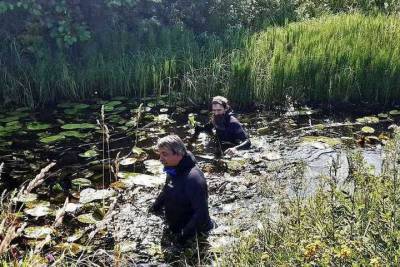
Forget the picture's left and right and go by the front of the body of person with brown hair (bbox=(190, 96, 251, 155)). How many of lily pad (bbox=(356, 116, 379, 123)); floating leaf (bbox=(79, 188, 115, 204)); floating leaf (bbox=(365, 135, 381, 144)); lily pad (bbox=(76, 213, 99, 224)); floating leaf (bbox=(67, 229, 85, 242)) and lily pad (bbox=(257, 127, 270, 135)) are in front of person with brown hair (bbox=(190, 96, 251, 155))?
3

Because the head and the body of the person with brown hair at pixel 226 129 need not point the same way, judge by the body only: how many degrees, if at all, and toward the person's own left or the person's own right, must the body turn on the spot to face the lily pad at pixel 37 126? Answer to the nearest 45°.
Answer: approximately 45° to the person's own right

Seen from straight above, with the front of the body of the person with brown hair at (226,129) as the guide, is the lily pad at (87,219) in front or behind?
in front

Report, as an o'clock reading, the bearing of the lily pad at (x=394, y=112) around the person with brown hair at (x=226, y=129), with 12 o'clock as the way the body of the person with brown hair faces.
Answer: The lily pad is roughly at 7 o'clock from the person with brown hair.

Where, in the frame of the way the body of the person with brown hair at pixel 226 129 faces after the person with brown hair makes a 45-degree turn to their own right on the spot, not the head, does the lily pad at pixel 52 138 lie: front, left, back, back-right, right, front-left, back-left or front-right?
front

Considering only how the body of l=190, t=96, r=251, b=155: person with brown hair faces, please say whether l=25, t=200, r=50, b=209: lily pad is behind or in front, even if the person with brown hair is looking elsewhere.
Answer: in front

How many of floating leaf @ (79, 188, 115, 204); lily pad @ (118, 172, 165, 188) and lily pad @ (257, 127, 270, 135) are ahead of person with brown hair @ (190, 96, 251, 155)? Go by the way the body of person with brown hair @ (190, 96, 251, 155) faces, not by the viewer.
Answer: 2

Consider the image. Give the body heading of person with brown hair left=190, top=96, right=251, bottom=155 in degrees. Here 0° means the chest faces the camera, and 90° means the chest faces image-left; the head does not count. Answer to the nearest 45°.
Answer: approximately 45°

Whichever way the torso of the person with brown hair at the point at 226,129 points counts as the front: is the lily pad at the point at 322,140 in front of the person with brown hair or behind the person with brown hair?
behind

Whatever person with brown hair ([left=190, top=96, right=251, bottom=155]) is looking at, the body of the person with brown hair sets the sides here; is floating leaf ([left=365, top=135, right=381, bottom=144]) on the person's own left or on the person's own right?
on the person's own left

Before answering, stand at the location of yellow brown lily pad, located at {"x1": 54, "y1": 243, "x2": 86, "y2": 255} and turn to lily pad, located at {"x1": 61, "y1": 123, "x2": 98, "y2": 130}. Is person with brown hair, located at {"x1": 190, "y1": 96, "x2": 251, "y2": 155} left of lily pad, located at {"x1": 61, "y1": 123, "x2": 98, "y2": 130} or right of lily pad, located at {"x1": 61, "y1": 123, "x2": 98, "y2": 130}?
right

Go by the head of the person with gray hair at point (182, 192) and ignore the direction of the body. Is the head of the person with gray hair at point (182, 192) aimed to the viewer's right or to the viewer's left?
to the viewer's left
